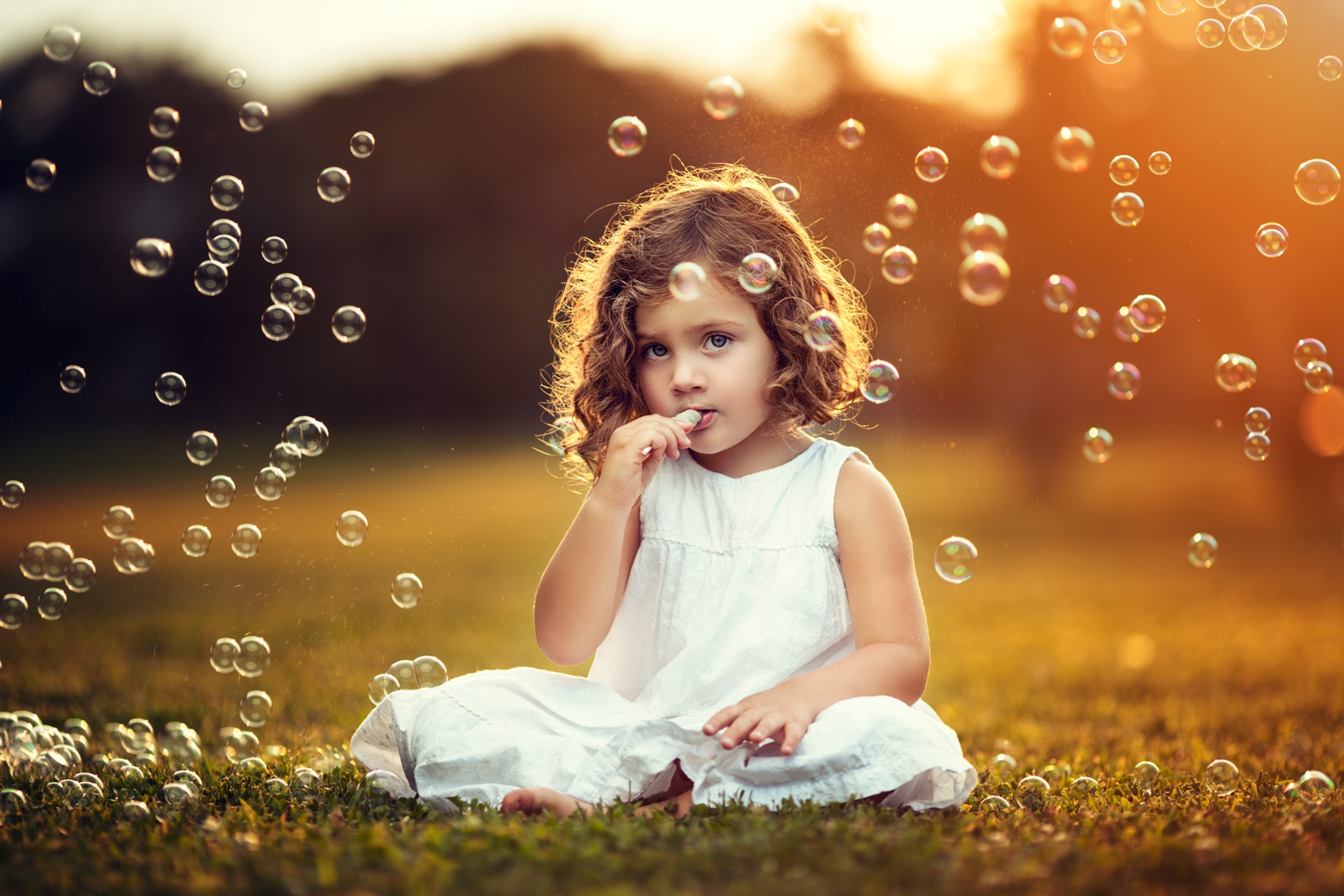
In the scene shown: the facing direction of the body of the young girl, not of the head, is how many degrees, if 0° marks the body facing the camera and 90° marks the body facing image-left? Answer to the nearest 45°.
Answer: approximately 0°

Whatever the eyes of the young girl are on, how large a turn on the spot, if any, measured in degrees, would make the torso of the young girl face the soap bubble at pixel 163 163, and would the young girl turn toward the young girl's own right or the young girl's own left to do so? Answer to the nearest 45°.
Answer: approximately 135° to the young girl's own right

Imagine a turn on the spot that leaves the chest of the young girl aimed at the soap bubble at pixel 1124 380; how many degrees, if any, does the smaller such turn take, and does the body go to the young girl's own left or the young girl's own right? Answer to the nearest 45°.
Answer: approximately 135° to the young girl's own left

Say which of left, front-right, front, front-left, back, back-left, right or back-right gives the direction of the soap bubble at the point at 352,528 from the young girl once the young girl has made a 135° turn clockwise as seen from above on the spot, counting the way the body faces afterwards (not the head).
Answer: front

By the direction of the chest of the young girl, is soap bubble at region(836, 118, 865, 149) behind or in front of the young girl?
behind

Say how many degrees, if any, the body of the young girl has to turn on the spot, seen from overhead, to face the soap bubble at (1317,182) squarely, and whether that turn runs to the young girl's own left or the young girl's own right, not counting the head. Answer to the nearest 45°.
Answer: approximately 135° to the young girl's own left

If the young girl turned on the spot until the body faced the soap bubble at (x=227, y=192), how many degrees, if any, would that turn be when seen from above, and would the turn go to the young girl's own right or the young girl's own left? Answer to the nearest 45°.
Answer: approximately 135° to the young girl's own right

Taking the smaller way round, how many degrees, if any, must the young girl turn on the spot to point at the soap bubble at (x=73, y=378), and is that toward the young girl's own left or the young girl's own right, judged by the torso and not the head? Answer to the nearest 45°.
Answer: approximately 135° to the young girl's own right
